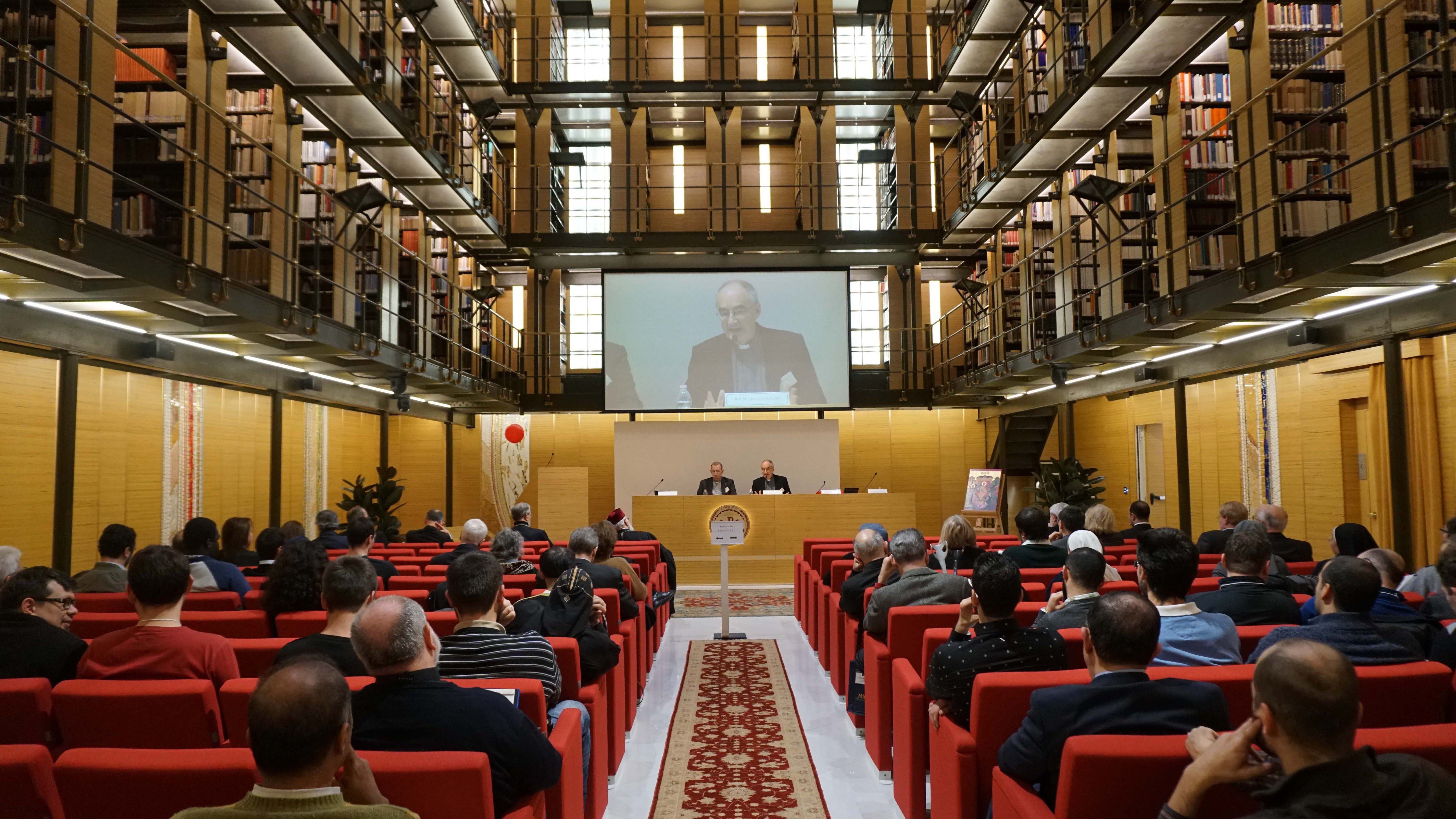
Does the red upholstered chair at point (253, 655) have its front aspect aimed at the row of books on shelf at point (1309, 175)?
no

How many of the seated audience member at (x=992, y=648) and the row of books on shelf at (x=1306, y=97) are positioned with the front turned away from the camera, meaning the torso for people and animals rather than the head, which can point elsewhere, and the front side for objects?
1

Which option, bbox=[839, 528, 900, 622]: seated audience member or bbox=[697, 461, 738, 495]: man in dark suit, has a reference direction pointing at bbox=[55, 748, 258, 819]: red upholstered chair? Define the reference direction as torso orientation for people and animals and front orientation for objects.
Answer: the man in dark suit

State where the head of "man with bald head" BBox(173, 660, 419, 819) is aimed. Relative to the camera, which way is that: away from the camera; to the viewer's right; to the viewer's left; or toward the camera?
away from the camera

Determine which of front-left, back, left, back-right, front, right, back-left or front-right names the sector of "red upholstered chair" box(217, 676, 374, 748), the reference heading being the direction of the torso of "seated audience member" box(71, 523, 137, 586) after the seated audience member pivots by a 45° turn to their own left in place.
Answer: back

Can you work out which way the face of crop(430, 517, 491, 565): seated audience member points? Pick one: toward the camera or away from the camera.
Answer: away from the camera

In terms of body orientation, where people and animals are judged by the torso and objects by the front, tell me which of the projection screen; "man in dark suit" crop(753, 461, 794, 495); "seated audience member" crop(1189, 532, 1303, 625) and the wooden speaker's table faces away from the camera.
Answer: the seated audience member

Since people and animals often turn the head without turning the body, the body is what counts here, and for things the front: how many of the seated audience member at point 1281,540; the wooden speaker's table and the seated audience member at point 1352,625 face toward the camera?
1

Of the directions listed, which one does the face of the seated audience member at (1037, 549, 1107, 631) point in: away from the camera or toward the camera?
away from the camera

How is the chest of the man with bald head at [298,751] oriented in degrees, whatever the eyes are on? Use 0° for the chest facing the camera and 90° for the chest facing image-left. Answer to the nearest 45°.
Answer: approximately 180°

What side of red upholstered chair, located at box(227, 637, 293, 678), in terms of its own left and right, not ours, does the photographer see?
back

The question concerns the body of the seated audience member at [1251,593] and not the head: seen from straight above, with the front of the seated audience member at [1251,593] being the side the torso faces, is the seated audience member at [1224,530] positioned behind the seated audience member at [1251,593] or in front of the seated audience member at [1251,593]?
in front

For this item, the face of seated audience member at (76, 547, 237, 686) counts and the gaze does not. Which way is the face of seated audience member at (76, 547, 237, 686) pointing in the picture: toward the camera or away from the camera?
away from the camera

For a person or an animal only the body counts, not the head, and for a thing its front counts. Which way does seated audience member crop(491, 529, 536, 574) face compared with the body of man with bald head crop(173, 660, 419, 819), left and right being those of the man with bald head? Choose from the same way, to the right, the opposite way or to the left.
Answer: the same way

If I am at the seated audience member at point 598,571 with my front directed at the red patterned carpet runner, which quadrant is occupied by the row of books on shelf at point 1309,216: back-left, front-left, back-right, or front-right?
front-left

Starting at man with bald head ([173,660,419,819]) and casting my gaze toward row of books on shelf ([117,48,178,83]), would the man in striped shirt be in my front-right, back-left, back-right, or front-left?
front-right

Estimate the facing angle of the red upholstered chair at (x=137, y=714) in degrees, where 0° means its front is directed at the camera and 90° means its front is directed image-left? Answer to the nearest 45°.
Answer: approximately 180°

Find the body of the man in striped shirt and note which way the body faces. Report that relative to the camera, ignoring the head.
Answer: away from the camera

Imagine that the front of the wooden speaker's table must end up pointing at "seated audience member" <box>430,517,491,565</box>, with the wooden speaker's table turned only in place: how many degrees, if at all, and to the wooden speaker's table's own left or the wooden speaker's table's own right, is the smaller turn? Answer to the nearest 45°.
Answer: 0° — it already faces them

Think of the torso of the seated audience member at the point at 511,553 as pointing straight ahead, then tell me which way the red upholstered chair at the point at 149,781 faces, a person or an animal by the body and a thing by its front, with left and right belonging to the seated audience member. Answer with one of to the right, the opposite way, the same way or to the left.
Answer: the same way

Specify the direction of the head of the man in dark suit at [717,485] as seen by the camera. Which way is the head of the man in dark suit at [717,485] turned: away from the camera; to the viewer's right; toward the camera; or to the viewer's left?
toward the camera
